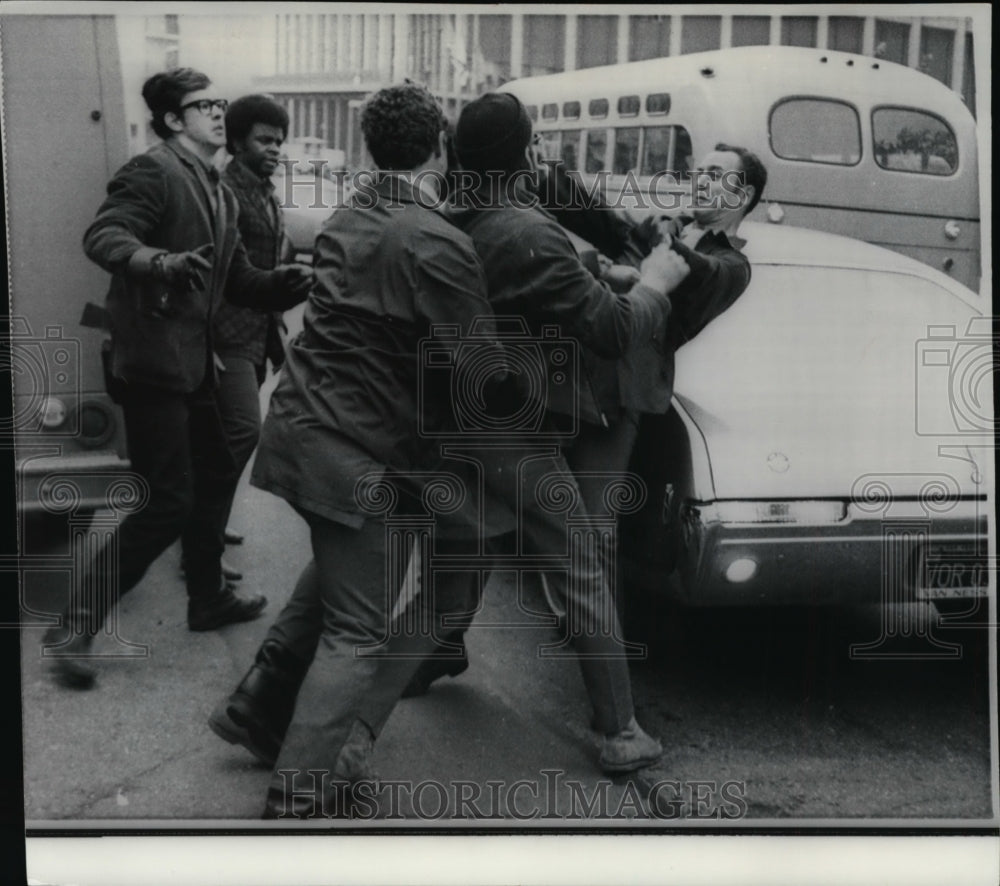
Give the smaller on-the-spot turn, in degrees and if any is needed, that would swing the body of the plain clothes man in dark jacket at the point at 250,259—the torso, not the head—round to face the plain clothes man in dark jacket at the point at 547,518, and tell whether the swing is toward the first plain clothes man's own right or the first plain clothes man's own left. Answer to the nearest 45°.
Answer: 0° — they already face them

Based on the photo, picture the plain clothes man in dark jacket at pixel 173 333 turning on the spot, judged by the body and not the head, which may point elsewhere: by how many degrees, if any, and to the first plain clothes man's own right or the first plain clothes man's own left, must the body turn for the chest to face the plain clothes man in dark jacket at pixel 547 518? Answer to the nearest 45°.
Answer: approximately 45° to the first plain clothes man's own left

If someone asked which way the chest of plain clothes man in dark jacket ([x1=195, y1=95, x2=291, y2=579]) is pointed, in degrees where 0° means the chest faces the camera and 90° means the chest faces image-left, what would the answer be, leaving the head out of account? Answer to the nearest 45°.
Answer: approximately 315°

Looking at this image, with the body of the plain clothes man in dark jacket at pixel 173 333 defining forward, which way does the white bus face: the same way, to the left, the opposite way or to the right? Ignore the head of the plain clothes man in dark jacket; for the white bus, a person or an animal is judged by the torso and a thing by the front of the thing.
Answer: the opposite way
